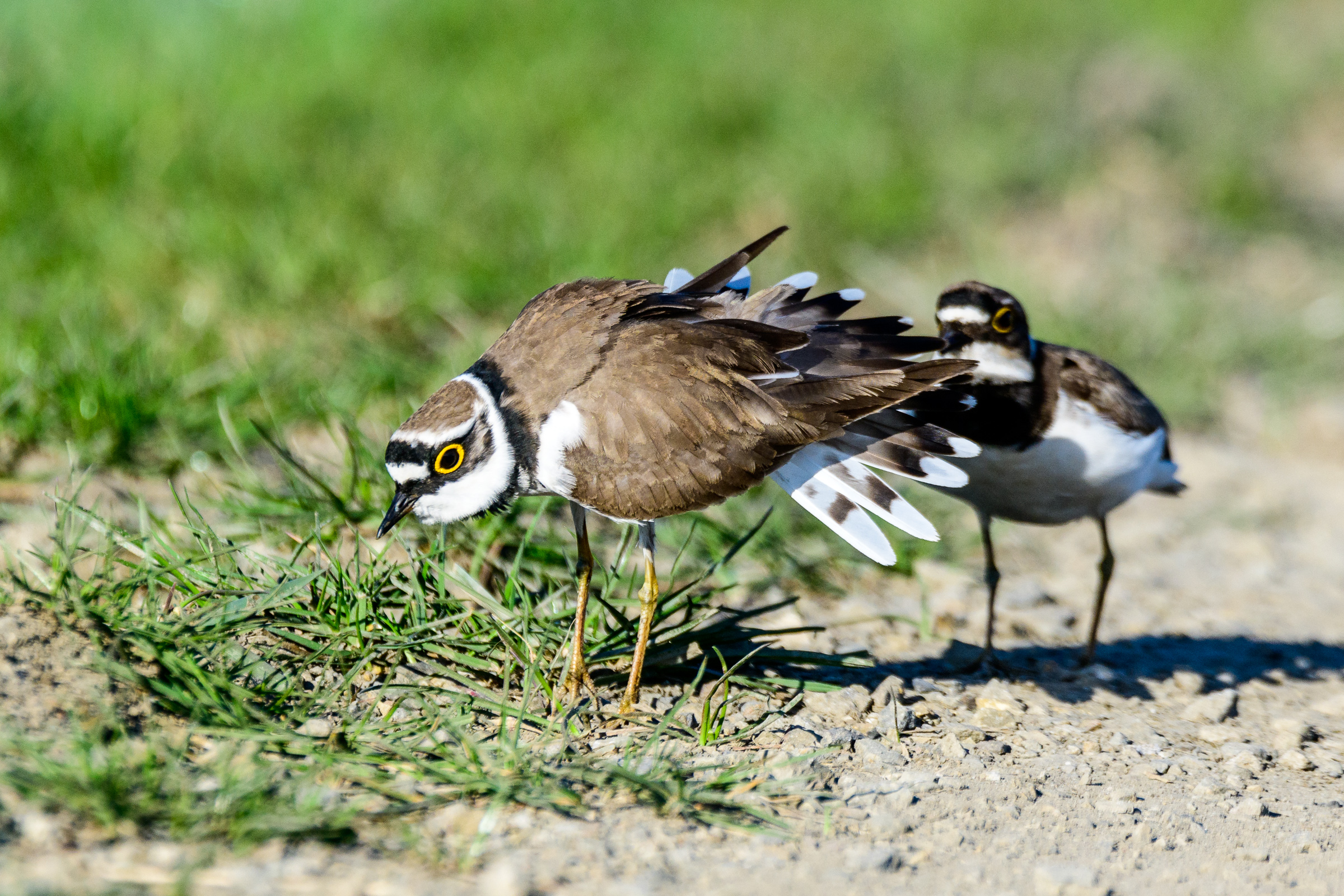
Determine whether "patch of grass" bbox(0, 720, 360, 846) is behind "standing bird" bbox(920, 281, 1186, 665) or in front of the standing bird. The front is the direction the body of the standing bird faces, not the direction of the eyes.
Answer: in front

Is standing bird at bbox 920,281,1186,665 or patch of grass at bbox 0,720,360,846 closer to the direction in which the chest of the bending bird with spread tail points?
the patch of grass

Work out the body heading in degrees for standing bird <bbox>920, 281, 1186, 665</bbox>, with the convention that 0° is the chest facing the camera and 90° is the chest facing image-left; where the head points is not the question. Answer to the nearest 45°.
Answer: approximately 45°

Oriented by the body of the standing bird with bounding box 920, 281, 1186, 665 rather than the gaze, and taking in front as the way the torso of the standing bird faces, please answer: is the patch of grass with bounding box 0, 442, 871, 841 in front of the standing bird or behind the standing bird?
in front

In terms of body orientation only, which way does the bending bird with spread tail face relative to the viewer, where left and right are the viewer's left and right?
facing to the left of the viewer

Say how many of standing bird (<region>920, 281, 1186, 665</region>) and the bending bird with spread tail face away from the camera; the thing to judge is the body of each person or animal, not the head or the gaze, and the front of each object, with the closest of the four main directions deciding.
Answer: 0

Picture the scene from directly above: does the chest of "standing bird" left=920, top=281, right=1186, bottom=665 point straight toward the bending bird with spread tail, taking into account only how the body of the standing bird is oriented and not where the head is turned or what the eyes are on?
yes
